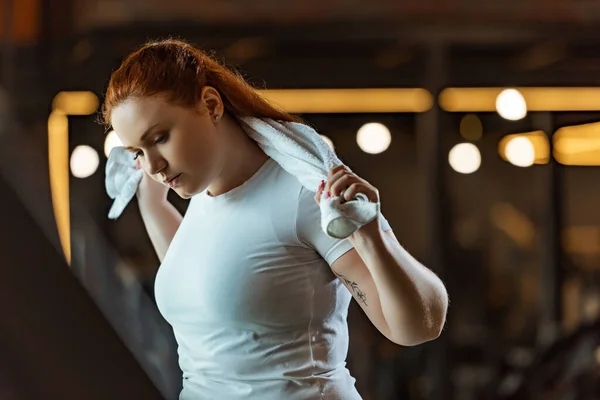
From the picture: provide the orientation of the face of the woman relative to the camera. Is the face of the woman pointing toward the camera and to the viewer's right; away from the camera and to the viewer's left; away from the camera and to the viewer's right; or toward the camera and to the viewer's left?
toward the camera and to the viewer's left

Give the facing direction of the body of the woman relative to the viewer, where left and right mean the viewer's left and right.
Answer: facing the viewer and to the left of the viewer
